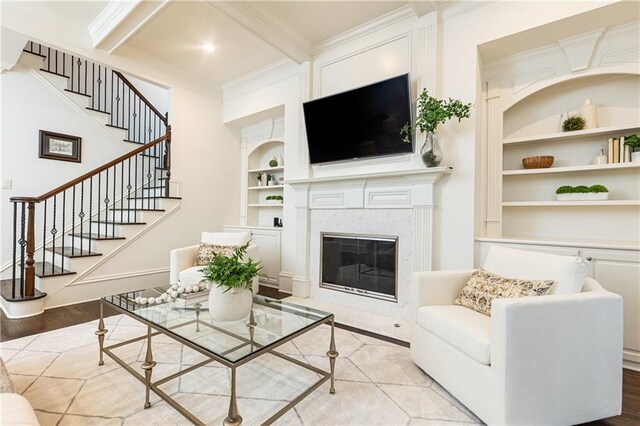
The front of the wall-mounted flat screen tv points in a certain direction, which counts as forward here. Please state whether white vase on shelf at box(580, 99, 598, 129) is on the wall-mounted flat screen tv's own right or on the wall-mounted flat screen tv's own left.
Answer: on the wall-mounted flat screen tv's own left

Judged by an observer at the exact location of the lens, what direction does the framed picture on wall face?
facing the viewer and to the right of the viewer

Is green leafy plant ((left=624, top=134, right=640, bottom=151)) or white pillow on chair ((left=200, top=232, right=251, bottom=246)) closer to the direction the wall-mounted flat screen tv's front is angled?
the white pillow on chair

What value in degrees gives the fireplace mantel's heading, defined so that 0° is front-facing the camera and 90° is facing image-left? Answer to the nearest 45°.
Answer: approximately 45°

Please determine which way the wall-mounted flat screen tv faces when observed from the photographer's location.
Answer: facing the viewer and to the left of the viewer

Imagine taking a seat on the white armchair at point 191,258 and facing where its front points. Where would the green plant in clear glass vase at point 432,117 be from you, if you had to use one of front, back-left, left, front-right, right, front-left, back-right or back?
left

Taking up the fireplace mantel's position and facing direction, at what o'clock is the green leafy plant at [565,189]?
The green leafy plant is roughly at 8 o'clock from the fireplace mantel.

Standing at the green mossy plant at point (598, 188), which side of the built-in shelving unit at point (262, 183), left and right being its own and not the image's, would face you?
left

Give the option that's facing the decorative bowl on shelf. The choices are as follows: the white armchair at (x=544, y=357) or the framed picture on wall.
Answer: the framed picture on wall

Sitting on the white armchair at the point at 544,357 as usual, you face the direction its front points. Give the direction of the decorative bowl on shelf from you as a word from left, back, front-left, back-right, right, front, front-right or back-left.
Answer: back-right

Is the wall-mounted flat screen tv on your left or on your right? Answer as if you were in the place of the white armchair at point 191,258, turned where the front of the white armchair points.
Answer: on your left

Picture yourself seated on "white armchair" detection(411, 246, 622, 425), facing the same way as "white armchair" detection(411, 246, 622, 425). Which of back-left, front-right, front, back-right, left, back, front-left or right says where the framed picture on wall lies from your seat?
front-right
